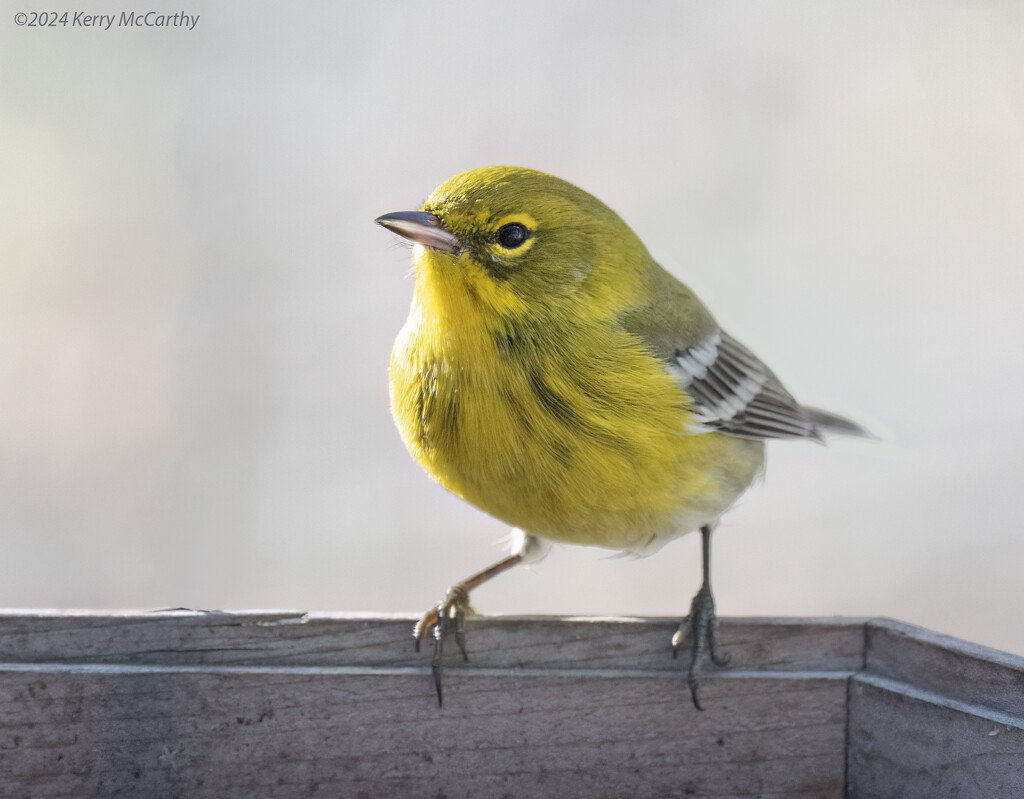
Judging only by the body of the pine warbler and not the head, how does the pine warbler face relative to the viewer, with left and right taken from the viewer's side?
facing the viewer and to the left of the viewer
